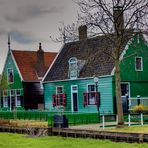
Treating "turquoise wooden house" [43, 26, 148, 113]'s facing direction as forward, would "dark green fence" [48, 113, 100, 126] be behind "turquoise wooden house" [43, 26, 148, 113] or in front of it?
in front

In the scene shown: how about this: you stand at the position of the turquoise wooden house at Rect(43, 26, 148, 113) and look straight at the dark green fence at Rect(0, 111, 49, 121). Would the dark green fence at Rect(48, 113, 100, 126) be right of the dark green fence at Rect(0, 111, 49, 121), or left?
left

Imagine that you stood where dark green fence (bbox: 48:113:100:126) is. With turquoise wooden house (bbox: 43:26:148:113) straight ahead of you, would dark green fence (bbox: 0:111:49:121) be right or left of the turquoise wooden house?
left
